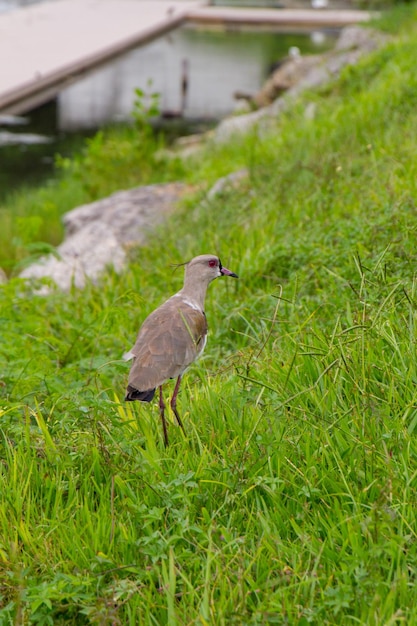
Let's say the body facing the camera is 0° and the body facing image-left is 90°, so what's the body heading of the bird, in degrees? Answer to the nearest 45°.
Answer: approximately 225°

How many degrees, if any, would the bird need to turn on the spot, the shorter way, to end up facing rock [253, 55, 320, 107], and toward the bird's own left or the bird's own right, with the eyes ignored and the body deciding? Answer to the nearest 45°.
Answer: approximately 45° to the bird's own left

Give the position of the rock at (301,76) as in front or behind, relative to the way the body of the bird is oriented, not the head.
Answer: in front

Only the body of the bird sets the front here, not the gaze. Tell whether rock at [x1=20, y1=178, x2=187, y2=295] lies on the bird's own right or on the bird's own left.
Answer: on the bird's own left
